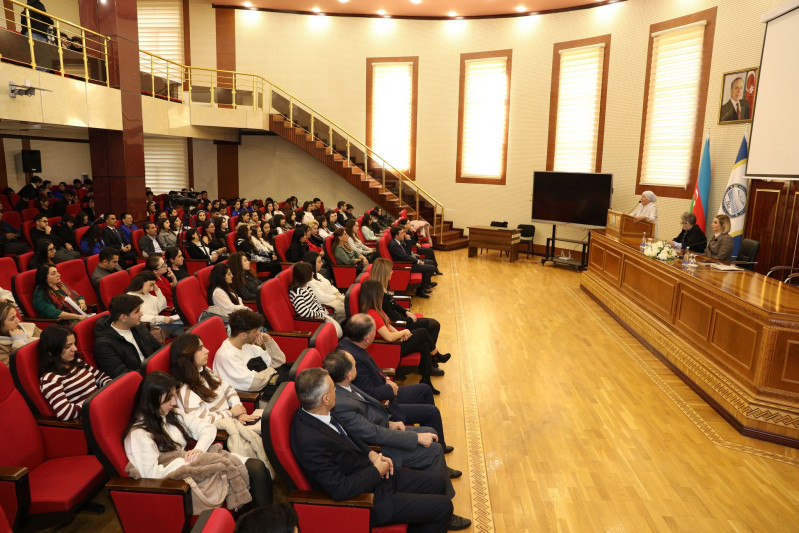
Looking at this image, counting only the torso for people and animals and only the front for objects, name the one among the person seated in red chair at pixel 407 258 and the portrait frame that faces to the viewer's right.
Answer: the person seated in red chair

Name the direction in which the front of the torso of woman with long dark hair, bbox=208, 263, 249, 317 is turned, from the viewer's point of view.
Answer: to the viewer's right

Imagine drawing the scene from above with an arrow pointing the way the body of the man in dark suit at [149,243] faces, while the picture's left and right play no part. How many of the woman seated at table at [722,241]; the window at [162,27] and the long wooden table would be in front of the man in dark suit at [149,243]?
2

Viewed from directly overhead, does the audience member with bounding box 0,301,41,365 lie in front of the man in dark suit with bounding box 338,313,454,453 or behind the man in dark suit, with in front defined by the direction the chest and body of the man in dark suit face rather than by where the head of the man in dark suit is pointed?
behind

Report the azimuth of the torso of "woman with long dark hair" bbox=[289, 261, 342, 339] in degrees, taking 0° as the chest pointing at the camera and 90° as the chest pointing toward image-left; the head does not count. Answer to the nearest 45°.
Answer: approximately 270°

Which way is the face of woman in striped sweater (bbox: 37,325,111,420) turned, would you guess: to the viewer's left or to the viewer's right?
to the viewer's right

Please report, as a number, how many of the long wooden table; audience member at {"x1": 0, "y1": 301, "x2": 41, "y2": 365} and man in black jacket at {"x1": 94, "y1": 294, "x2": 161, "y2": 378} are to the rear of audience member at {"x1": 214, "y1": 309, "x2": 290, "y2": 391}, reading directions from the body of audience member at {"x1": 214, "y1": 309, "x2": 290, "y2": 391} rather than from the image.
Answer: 2

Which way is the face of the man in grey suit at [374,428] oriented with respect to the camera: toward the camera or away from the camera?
away from the camera

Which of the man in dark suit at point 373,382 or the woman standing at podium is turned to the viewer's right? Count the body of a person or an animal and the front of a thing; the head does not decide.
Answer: the man in dark suit

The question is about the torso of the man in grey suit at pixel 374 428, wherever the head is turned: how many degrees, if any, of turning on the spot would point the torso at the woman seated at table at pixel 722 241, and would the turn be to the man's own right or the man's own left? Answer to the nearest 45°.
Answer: approximately 45° to the man's own left

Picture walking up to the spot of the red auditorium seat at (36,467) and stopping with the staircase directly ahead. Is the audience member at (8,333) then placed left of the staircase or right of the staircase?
left

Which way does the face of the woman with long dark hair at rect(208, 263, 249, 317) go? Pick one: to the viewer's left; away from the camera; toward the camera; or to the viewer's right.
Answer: to the viewer's right
